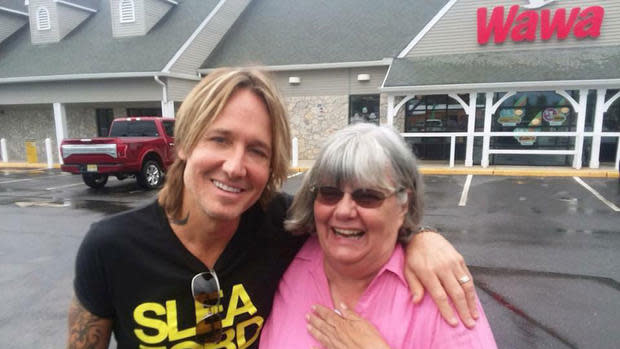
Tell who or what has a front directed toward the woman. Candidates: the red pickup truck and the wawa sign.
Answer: the wawa sign

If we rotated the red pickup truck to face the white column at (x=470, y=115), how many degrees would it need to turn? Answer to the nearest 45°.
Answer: approximately 45° to its right

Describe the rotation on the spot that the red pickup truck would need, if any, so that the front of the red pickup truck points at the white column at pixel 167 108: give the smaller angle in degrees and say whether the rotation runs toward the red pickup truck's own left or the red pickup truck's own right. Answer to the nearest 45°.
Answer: approximately 45° to the red pickup truck's own left

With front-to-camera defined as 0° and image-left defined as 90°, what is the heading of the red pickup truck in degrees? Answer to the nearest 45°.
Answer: approximately 225°

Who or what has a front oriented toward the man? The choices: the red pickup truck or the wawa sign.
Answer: the wawa sign

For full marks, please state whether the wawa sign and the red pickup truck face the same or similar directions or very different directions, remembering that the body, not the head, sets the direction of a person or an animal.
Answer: very different directions

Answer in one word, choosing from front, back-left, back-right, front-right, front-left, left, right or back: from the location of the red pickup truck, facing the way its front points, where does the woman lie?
back-right

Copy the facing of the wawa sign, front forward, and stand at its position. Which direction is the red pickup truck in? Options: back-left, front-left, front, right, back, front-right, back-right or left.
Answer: front-right

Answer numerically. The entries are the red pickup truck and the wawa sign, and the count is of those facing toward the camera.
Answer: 1
